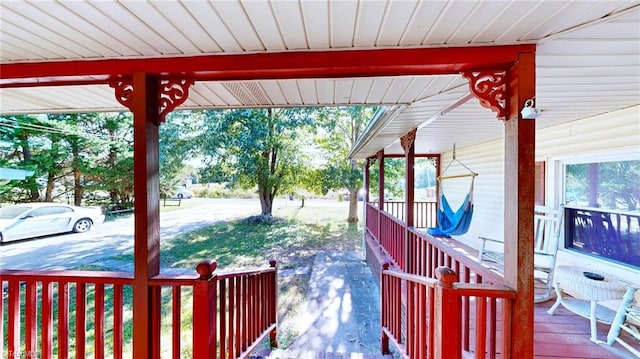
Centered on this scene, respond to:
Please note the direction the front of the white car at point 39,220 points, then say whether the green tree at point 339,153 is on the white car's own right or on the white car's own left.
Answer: on the white car's own left

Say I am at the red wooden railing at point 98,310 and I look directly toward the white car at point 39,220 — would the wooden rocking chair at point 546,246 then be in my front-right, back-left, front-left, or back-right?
back-right

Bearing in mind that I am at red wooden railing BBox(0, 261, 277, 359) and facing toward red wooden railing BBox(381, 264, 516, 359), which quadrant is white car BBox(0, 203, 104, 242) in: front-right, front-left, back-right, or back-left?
back-left

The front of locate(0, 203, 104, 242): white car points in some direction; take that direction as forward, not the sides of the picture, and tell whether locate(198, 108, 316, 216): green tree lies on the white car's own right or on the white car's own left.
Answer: on the white car's own left
